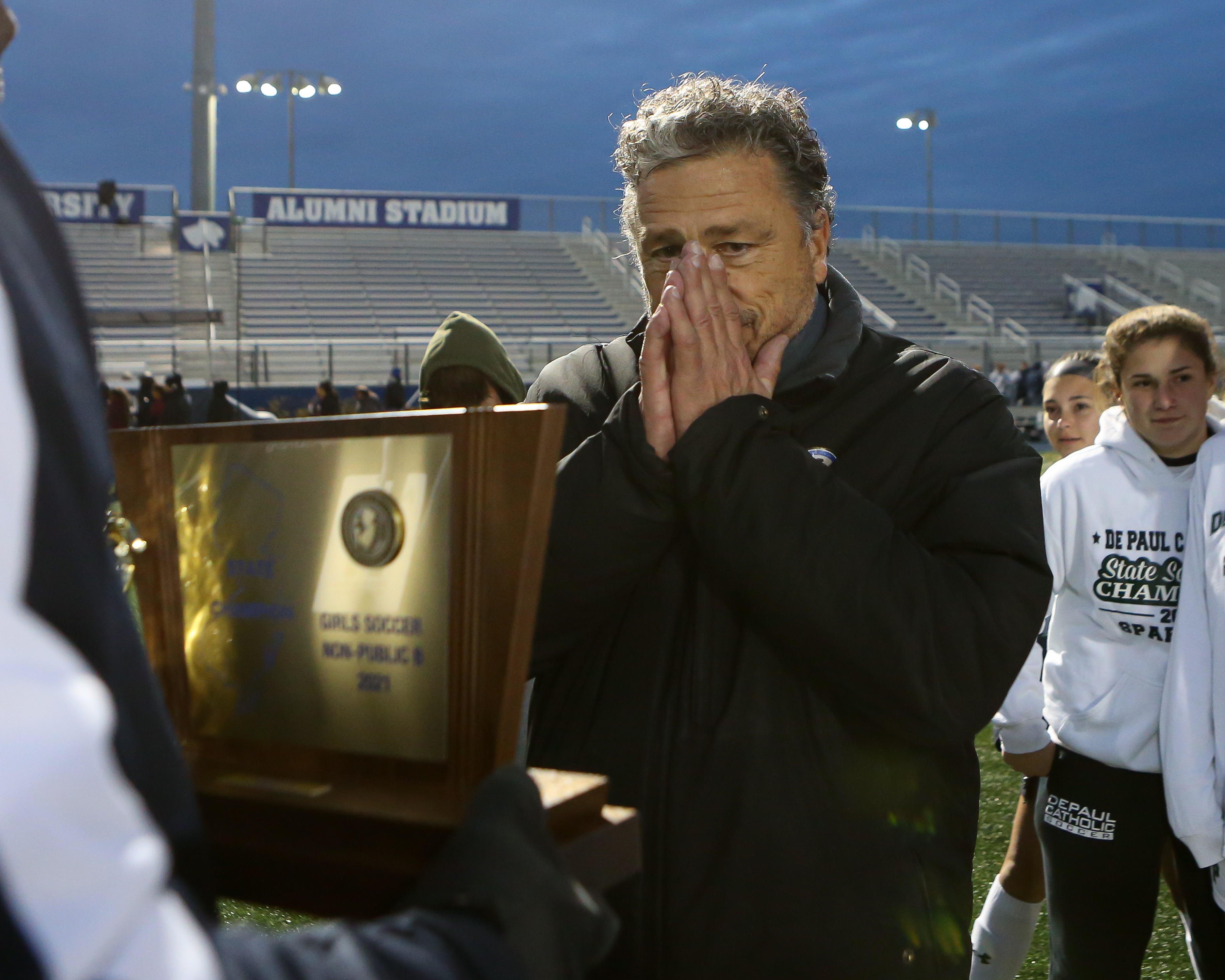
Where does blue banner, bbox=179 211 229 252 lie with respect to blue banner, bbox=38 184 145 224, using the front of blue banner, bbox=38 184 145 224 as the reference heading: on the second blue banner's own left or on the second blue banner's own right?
on the second blue banner's own left

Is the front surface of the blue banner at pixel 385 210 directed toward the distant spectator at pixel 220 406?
yes

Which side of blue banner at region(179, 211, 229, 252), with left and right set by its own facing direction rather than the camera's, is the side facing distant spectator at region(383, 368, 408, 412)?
front

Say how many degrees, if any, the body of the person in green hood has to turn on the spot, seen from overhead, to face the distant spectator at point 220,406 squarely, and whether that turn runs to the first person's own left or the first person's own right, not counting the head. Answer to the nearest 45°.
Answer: approximately 135° to the first person's own right

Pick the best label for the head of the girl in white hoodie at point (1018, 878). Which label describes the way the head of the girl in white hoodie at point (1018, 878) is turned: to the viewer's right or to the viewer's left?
to the viewer's left

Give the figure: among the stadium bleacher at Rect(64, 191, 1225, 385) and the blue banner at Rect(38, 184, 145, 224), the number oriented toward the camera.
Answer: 2

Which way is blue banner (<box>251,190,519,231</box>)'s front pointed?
toward the camera

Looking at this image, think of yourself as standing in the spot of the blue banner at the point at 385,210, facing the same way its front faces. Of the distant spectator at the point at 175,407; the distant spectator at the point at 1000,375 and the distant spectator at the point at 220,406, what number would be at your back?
0

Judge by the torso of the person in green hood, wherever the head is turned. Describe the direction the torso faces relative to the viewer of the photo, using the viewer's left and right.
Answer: facing the viewer and to the left of the viewer

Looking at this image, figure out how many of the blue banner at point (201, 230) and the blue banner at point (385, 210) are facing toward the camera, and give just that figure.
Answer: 2

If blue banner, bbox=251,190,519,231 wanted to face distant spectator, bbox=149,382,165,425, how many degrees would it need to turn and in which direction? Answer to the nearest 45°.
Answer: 0° — it already faces them

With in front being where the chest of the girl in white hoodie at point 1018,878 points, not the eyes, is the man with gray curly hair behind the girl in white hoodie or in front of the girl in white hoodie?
in front

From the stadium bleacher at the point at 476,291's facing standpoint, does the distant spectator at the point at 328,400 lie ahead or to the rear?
ahead

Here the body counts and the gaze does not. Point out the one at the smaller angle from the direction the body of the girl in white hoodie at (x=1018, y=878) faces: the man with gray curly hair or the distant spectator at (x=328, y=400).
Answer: the man with gray curly hair
